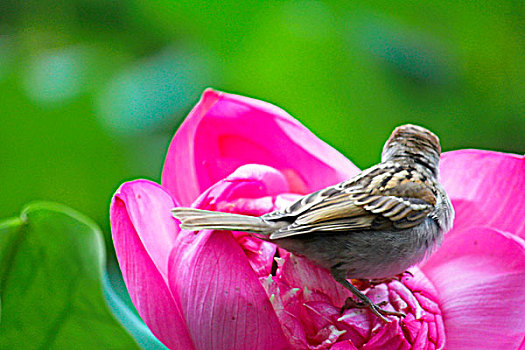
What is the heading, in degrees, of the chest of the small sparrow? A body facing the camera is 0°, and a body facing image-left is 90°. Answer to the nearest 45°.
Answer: approximately 270°
